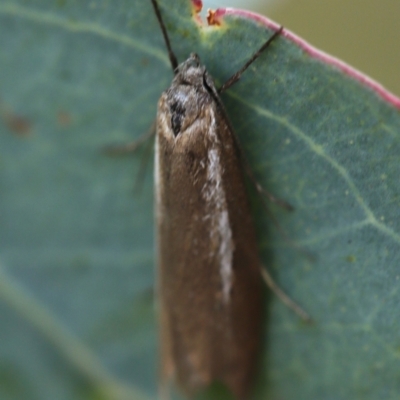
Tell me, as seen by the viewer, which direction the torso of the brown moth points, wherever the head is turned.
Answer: away from the camera
